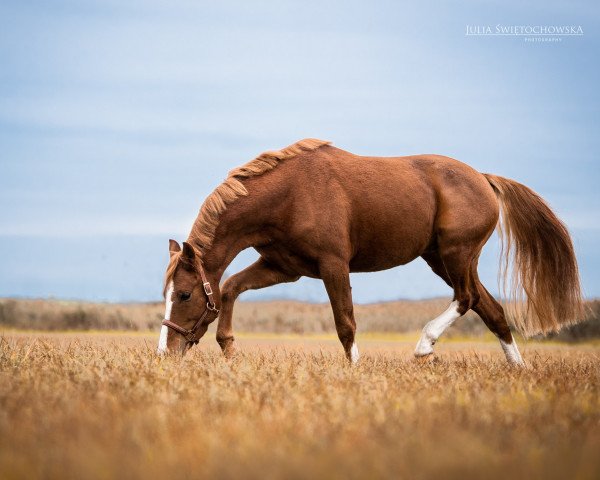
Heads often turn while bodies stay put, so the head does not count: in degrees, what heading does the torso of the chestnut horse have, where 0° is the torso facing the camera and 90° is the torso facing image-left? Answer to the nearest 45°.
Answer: approximately 90°
